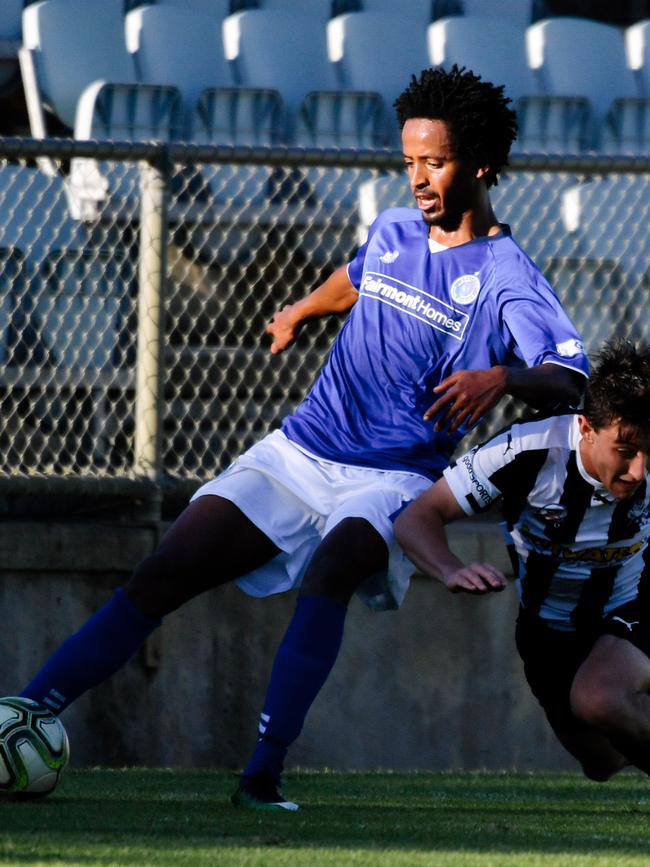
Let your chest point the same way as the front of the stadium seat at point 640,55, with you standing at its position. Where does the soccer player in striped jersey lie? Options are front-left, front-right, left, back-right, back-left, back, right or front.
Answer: front

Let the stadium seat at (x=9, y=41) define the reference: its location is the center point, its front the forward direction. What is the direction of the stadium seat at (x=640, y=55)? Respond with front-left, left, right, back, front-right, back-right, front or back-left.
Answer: left

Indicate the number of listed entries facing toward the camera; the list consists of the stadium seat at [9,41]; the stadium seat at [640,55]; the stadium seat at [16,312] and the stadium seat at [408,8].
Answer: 4

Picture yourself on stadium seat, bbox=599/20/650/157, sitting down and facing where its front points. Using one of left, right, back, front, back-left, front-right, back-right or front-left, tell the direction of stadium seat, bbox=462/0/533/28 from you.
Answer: back-right

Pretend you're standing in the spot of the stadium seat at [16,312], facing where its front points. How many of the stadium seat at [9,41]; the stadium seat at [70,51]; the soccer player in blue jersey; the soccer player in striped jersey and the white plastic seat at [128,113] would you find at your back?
3

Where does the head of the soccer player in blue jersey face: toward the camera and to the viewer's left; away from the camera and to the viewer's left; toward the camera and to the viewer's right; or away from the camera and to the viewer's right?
toward the camera and to the viewer's left

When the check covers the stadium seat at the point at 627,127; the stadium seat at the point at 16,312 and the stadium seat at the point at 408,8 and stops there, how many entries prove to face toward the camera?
3

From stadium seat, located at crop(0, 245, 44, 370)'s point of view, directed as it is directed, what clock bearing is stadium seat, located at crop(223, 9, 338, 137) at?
stadium seat, located at crop(223, 9, 338, 137) is roughly at 7 o'clock from stadium seat, located at crop(0, 245, 44, 370).

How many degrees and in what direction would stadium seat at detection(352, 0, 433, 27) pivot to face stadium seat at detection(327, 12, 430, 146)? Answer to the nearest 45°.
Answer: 0° — it already faces it

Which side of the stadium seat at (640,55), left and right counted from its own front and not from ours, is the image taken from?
front

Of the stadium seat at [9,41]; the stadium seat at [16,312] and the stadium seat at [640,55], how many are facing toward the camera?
3

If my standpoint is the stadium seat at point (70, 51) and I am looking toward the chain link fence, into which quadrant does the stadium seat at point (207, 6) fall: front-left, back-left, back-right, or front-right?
back-left

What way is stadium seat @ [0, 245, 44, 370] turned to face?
toward the camera

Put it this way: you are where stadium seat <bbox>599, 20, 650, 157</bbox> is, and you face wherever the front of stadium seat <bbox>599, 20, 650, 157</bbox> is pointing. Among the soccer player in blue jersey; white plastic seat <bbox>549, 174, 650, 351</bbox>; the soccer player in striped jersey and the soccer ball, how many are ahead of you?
4
